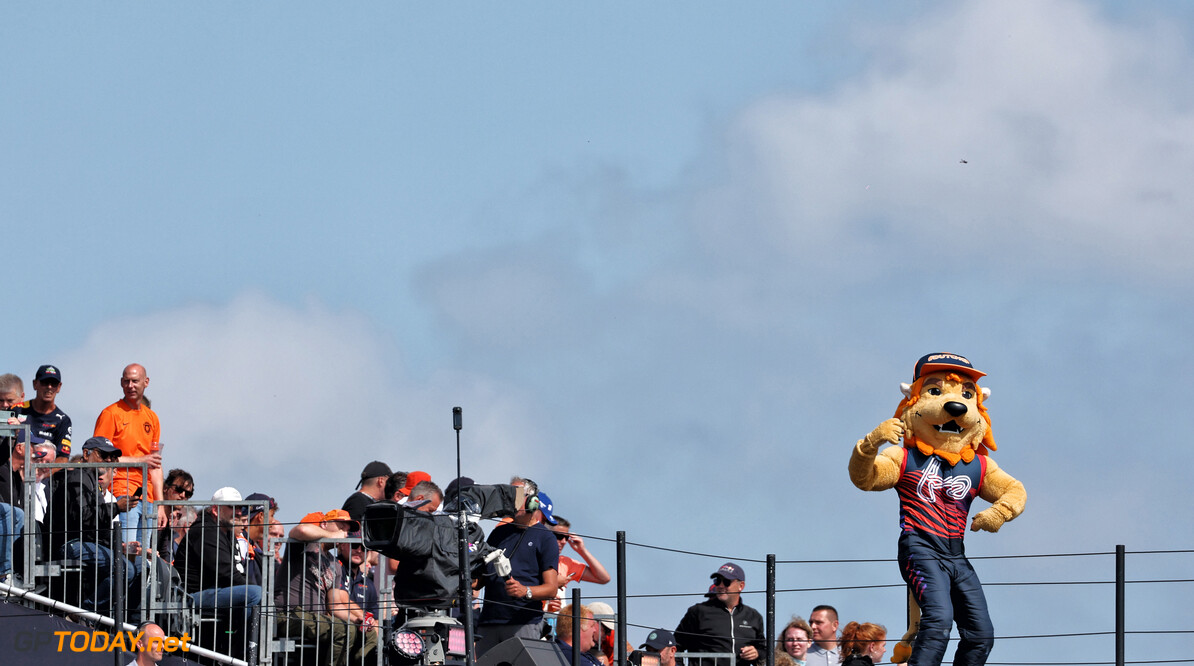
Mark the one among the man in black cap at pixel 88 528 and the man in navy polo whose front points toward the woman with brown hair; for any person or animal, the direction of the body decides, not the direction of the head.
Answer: the man in black cap

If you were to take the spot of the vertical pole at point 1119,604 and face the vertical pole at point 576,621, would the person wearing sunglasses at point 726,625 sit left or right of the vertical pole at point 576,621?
right

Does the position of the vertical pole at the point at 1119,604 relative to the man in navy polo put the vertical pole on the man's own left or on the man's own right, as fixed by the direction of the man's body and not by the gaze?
on the man's own left

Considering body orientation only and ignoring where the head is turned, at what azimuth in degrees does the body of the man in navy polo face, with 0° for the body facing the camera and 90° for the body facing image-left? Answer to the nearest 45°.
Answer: approximately 45°

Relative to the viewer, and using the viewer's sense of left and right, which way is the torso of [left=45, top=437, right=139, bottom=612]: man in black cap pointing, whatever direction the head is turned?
facing to the right of the viewer

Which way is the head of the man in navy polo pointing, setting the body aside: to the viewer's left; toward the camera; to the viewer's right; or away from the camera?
to the viewer's left

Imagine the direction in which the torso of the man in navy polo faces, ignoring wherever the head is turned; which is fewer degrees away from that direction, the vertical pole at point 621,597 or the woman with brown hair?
the vertical pole

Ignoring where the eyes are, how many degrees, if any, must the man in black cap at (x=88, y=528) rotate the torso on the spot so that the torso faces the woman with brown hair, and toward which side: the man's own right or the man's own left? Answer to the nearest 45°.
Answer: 0° — they already face them
